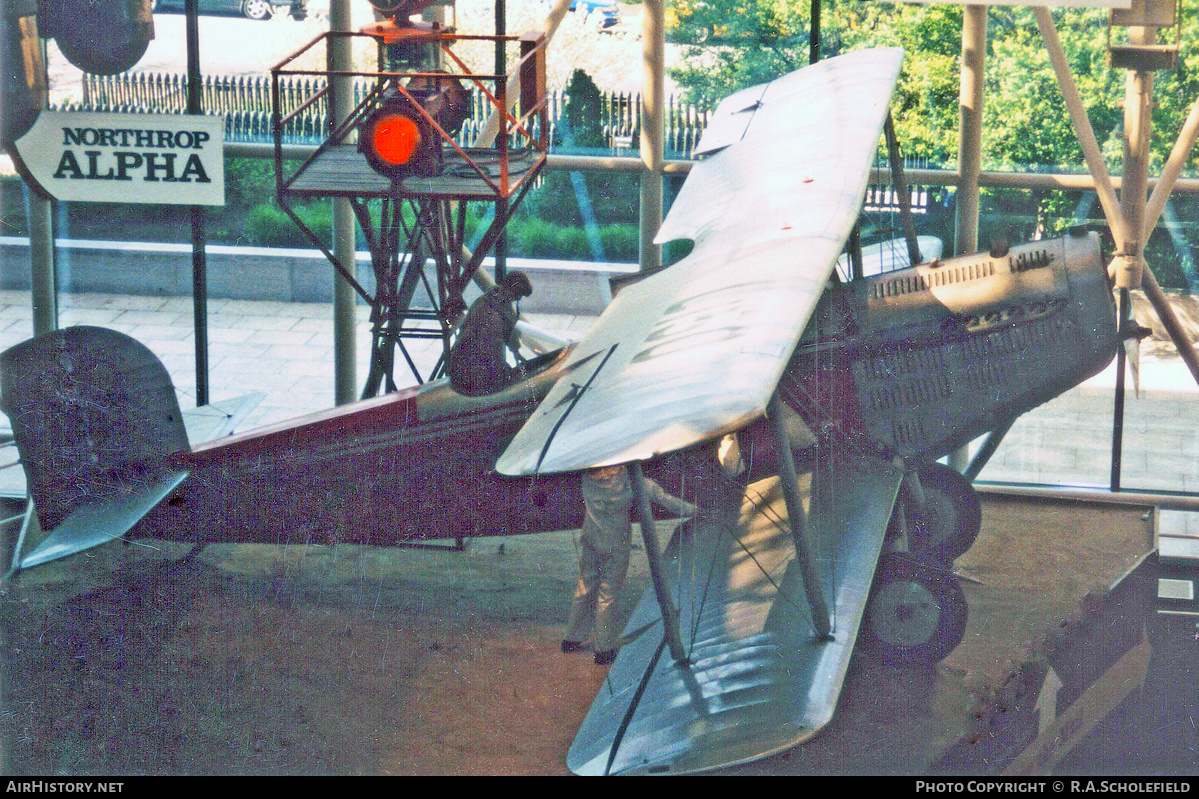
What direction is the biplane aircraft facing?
to the viewer's right

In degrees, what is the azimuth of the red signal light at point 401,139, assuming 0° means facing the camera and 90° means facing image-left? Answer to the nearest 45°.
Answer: approximately 0°

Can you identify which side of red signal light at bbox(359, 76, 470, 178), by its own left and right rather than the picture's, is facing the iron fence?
back

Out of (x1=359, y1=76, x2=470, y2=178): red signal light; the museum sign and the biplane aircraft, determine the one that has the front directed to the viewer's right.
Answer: the biplane aircraft

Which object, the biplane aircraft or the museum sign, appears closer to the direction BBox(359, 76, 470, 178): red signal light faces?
the biplane aircraft

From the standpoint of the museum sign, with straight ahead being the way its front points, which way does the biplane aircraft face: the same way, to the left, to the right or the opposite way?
to the left

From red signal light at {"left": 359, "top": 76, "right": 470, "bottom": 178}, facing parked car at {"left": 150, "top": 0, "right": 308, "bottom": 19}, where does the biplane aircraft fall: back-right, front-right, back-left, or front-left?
back-right

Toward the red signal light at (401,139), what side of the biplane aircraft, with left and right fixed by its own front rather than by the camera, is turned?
back

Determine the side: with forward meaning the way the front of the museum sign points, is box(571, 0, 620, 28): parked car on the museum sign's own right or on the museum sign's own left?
on the museum sign's own left
